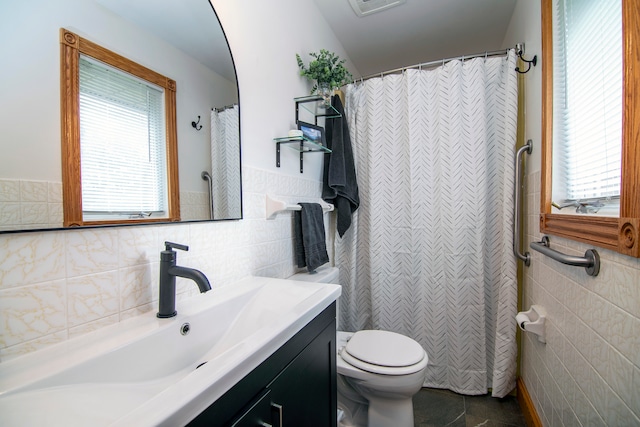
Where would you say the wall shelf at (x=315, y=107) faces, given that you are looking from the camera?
facing the viewer and to the right of the viewer

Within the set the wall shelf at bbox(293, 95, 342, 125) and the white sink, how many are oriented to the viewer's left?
0

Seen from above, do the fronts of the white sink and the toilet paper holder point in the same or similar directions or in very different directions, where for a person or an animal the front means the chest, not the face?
very different directions

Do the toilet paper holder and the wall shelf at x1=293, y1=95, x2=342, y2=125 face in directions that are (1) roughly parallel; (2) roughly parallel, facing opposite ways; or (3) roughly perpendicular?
roughly parallel, facing opposite ways

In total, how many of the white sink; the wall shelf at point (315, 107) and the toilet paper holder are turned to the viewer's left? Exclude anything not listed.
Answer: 1

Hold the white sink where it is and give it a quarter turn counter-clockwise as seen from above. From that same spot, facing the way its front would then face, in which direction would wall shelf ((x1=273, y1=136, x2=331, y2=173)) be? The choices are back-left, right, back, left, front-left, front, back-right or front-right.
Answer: front

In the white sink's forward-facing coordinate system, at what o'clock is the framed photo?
The framed photo is roughly at 9 o'clock from the white sink.

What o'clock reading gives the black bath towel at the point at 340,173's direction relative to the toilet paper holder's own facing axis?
The black bath towel is roughly at 12 o'clock from the toilet paper holder.

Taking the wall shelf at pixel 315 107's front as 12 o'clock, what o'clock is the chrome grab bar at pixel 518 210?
The chrome grab bar is roughly at 11 o'clock from the wall shelf.

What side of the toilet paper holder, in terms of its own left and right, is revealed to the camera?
left
